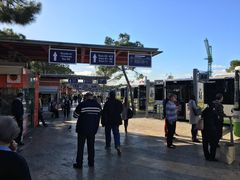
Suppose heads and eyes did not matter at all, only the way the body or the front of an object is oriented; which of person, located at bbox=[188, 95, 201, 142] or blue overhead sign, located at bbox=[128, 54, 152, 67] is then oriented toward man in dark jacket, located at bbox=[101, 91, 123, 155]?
the blue overhead sign

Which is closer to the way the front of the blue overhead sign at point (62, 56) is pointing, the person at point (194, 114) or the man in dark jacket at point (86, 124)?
the man in dark jacket

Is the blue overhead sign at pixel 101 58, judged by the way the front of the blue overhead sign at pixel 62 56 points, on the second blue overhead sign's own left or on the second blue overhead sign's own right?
on the second blue overhead sign's own left

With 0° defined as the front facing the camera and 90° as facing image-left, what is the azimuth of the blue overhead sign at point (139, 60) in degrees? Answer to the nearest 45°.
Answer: approximately 0°

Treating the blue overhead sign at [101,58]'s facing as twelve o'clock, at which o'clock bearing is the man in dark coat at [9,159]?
The man in dark coat is roughly at 12 o'clock from the blue overhead sign.

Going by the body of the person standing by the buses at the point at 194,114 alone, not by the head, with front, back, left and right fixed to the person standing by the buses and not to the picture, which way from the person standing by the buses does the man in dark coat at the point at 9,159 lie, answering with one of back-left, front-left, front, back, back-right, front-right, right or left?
right

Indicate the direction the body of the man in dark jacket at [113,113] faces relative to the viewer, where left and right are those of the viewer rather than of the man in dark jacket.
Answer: facing away from the viewer

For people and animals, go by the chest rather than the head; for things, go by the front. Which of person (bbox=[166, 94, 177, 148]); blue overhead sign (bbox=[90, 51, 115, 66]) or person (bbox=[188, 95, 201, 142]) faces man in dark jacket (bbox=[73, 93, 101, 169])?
the blue overhead sign

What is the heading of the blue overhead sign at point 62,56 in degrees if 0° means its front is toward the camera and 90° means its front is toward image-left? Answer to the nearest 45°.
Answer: approximately 0°

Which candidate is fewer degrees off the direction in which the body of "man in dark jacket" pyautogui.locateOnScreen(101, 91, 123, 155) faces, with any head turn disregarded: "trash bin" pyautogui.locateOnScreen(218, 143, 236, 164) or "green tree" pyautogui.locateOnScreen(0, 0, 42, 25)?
the green tree
